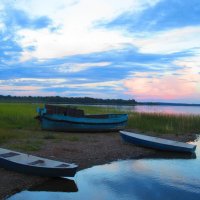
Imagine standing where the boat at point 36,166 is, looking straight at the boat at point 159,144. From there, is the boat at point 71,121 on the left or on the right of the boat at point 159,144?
left

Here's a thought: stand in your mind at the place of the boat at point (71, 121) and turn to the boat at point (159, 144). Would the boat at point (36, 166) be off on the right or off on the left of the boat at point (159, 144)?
right

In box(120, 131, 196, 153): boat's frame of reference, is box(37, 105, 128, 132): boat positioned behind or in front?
in front

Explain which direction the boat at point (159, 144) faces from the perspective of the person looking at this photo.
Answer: facing away from the viewer and to the left of the viewer

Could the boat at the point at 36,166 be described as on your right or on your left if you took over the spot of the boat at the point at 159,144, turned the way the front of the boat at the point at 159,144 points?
on your left
